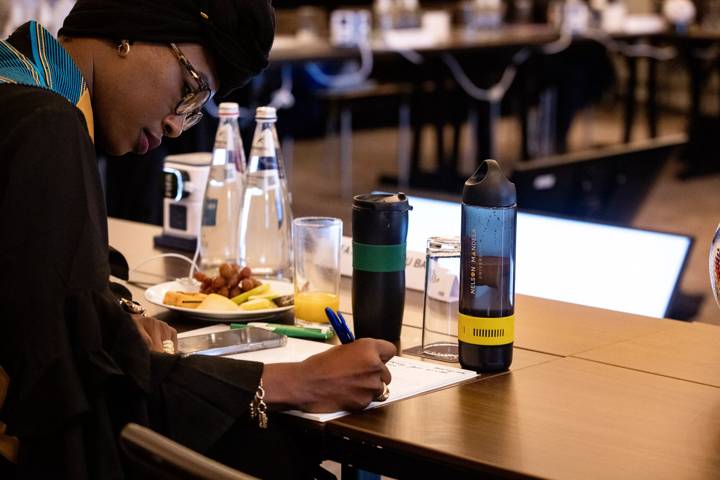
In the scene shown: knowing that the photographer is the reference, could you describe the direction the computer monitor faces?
facing the viewer and to the left of the viewer

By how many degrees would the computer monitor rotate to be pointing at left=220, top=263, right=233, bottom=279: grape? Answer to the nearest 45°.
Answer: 0° — it already faces it

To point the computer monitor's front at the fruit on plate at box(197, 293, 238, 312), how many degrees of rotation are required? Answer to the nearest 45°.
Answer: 0° — it already faces it

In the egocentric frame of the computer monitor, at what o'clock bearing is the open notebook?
The open notebook is roughly at 11 o'clock from the computer monitor.

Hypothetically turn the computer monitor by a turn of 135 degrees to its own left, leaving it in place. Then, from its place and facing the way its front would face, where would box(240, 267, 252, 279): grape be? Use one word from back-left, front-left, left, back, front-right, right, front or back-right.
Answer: back-right

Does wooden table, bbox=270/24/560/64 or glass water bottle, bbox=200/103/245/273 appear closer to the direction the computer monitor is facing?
the glass water bottle

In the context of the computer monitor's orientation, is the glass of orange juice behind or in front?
in front
